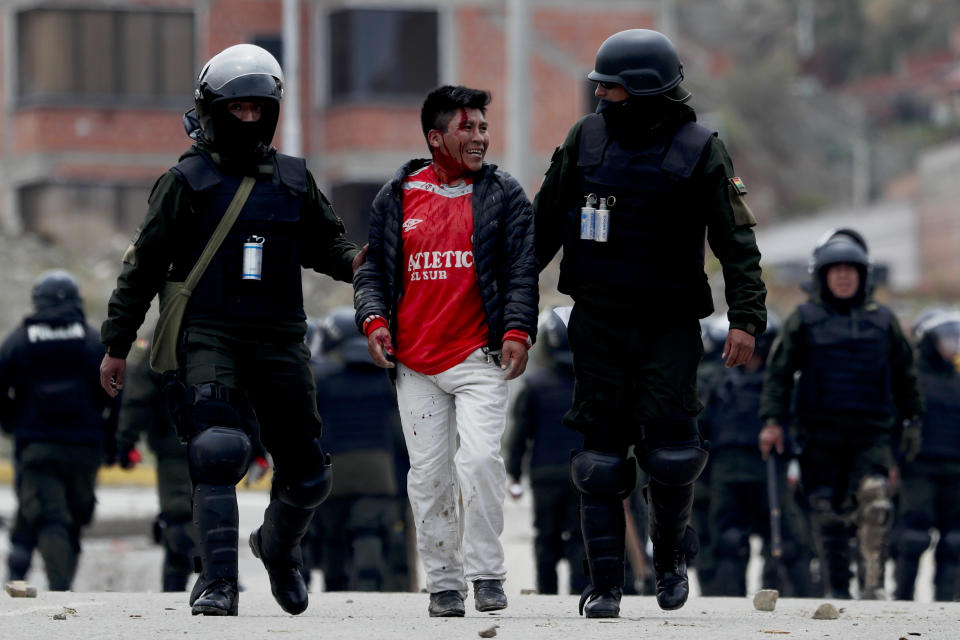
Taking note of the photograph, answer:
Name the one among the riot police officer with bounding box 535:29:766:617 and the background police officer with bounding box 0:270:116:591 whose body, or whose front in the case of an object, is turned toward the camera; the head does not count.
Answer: the riot police officer

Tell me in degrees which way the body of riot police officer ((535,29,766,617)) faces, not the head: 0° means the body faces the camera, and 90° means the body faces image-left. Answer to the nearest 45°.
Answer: approximately 0°

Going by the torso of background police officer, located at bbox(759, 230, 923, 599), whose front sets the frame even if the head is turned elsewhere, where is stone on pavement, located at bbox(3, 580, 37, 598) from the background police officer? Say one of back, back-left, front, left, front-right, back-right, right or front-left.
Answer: front-right

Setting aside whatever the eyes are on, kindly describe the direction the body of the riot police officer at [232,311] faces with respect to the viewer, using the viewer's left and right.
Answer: facing the viewer

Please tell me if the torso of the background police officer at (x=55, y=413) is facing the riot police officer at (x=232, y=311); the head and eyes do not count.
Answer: no

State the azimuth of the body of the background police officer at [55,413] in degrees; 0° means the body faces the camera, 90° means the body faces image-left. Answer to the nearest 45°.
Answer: approximately 180°

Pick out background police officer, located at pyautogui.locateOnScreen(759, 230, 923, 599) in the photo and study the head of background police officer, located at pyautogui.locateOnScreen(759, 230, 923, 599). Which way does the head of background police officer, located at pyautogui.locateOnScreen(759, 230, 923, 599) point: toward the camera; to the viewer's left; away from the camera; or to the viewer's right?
toward the camera

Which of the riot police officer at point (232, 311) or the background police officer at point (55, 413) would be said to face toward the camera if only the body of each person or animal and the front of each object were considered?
the riot police officer

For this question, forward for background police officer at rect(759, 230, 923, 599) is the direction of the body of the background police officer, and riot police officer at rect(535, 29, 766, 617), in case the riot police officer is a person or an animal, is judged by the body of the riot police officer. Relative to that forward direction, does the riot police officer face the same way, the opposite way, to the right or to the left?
the same way

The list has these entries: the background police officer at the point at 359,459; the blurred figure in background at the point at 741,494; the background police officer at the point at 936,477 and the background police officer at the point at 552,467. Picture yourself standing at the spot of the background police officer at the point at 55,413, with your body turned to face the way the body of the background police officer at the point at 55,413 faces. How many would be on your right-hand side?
4

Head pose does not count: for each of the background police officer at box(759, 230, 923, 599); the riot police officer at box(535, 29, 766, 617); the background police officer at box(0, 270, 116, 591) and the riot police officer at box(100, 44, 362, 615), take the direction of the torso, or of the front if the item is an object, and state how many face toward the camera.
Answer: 3

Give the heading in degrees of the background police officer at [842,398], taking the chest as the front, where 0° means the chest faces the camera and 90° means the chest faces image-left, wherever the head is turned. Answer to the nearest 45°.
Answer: approximately 0°

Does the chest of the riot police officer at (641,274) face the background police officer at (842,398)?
no

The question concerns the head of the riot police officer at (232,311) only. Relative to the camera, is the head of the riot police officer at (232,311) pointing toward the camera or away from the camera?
toward the camera

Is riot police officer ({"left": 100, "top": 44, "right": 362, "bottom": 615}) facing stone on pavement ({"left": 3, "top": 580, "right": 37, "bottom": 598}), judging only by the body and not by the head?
no

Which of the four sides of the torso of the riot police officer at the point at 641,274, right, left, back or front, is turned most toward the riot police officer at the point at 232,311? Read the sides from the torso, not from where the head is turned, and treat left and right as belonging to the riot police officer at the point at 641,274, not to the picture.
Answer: right

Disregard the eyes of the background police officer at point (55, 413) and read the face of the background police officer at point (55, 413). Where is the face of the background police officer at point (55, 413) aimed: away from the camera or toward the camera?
away from the camera
